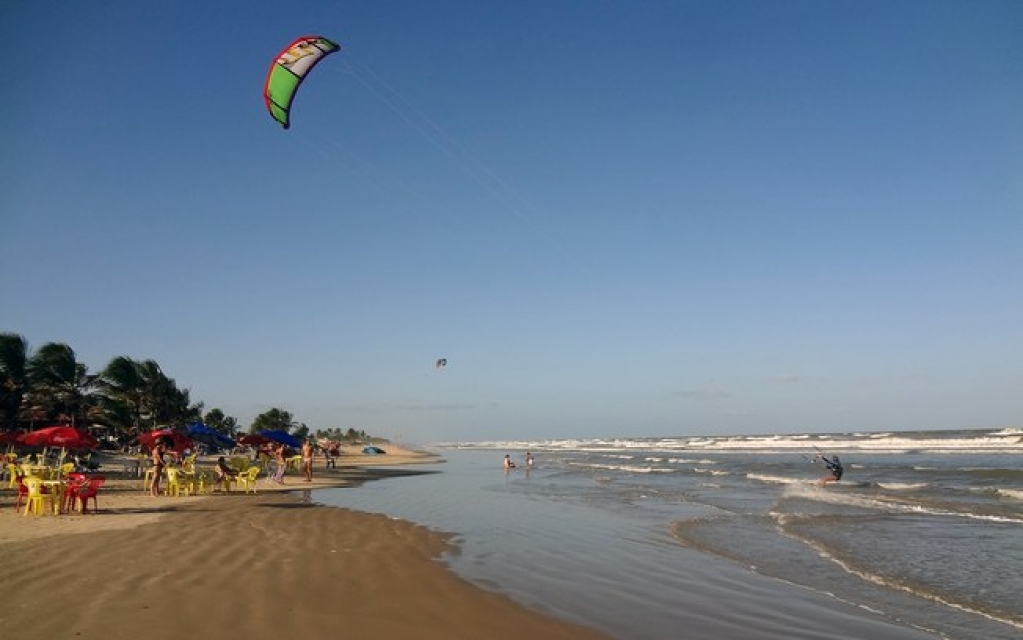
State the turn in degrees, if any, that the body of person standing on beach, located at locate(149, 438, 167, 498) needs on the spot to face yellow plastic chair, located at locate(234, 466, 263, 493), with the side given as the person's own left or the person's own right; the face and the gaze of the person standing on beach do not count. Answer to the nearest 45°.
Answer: approximately 45° to the person's own left

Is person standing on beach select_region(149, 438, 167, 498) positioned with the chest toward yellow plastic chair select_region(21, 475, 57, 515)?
no

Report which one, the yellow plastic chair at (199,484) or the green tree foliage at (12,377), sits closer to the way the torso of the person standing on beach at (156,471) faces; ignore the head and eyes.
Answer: the yellow plastic chair

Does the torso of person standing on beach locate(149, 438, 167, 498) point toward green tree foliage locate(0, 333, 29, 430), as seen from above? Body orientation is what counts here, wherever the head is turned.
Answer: no

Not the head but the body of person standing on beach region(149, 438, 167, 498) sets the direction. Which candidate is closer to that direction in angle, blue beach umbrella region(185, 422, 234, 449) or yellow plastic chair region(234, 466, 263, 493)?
the yellow plastic chair

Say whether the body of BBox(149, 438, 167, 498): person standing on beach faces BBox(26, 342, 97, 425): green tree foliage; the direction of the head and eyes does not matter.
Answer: no

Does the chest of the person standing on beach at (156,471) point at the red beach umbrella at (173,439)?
no

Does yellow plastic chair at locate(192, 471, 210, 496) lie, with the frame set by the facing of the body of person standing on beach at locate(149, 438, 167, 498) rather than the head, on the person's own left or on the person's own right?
on the person's own left
